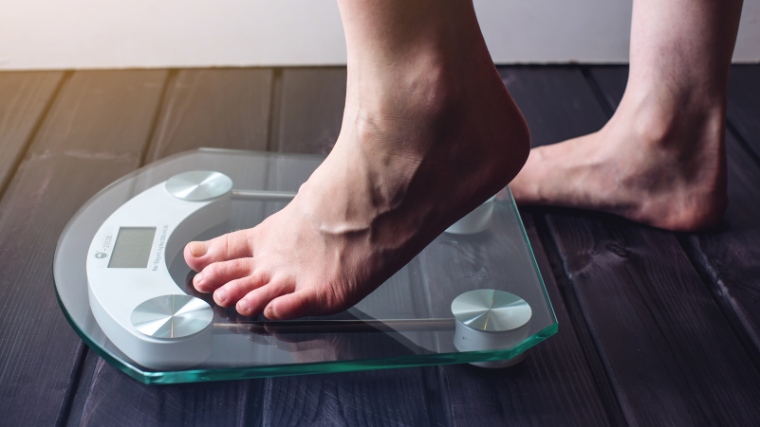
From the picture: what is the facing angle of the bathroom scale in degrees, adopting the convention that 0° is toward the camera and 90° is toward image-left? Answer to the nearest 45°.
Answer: approximately 90°
